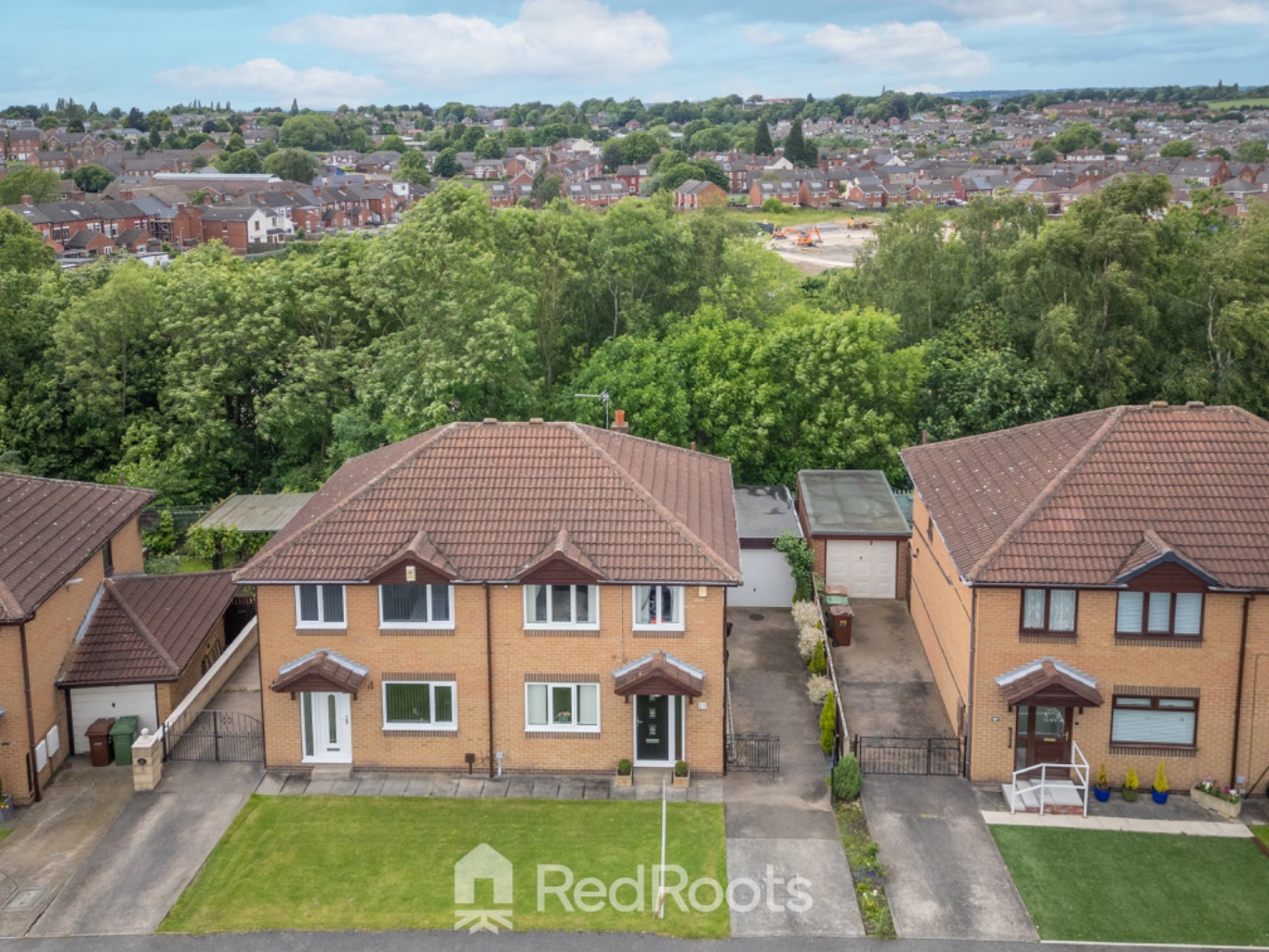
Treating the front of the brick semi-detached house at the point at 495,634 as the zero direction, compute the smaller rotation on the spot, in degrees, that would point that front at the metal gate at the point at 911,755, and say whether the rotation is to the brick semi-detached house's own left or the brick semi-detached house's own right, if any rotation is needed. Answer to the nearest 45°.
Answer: approximately 90° to the brick semi-detached house's own left

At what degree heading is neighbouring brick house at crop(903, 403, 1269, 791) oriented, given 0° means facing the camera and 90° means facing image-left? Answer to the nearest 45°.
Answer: approximately 0°

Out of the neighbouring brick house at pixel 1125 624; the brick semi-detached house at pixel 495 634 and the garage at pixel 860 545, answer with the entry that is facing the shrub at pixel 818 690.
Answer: the garage

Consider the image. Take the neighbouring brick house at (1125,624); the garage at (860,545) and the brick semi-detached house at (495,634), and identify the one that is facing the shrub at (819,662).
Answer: the garage

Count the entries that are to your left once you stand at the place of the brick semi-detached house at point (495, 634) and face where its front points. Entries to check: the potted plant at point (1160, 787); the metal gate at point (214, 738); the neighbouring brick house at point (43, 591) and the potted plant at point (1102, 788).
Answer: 2

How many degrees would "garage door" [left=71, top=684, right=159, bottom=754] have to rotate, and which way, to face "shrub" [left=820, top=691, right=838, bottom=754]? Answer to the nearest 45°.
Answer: approximately 45° to its left

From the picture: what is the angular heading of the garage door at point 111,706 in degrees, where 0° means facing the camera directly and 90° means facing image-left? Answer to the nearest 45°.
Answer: approximately 0°

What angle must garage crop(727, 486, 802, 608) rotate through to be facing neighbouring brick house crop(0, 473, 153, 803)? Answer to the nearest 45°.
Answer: approximately 45° to its right
